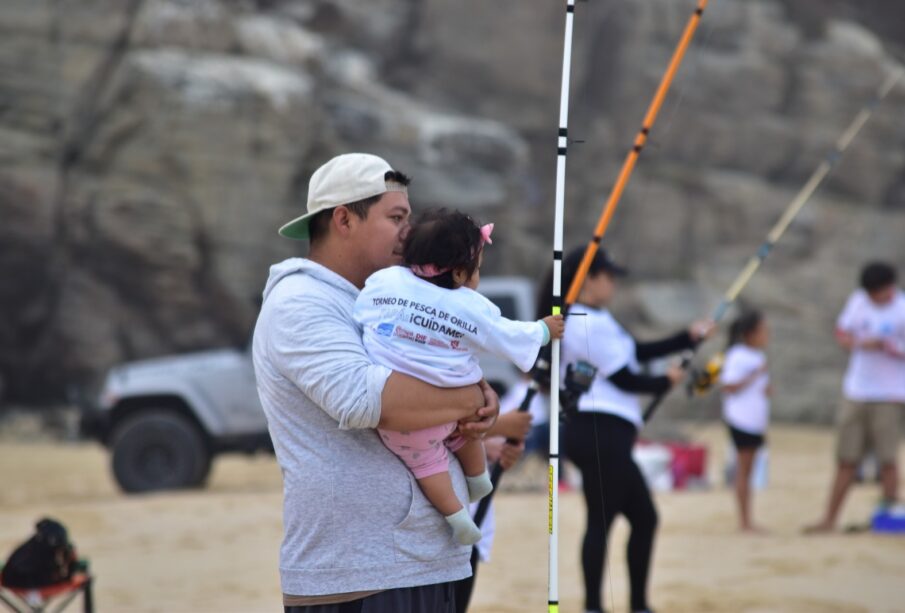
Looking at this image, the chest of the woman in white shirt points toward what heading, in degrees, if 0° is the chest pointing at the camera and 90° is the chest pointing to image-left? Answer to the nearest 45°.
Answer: approximately 270°

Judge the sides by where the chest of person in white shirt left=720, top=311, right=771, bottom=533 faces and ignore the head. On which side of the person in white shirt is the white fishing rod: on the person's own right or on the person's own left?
on the person's own right

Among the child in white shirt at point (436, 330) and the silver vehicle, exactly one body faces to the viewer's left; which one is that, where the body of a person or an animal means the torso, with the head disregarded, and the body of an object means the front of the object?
the silver vehicle

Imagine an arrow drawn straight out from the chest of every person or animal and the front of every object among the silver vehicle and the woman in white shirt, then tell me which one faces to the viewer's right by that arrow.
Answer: the woman in white shirt

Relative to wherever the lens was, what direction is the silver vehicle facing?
facing to the left of the viewer

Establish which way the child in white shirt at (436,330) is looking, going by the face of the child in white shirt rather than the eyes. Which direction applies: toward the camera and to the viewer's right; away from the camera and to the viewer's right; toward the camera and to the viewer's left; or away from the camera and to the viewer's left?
away from the camera and to the viewer's right

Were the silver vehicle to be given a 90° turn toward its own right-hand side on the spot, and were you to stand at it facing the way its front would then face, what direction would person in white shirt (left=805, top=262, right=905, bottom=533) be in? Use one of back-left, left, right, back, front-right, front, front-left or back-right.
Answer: back-right
